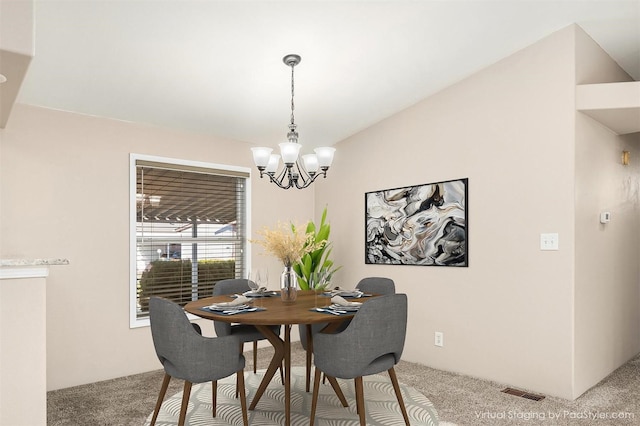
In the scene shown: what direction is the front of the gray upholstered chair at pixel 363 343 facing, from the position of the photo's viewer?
facing away from the viewer and to the left of the viewer

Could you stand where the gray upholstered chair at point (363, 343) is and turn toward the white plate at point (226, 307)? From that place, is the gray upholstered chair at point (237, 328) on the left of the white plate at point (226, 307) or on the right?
right

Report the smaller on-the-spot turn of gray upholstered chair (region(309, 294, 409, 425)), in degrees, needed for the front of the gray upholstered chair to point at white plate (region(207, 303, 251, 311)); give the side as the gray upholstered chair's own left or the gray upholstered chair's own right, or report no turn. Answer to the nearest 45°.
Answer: approximately 45° to the gray upholstered chair's own left

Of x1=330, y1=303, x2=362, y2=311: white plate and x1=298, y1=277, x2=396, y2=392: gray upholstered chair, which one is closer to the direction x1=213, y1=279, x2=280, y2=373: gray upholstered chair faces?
the white plate

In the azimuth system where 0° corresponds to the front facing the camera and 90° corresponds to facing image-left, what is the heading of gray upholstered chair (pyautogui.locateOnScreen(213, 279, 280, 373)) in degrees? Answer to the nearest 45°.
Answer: approximately 315°

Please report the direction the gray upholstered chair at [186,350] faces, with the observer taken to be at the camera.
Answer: facing away from the viewer and to the right of the viewer

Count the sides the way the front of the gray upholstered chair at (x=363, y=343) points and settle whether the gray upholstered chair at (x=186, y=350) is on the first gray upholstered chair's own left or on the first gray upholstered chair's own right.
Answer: on the first gray upholstered chair's own left

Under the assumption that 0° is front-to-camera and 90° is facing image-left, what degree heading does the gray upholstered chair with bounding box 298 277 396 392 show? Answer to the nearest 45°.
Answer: approximately 45°

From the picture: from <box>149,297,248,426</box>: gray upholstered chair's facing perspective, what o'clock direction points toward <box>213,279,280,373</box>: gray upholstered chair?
<box>213,279,280,373</box>: gray upholstered chair is roughly at 11 o'clock from <box>149,297,248,426</box>: gray upholstered chair.

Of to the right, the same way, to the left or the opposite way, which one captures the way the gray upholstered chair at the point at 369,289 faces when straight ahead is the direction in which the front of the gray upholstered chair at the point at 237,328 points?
to the right

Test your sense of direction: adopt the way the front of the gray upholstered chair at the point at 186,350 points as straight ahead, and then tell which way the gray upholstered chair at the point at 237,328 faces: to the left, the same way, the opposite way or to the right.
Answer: to the right
